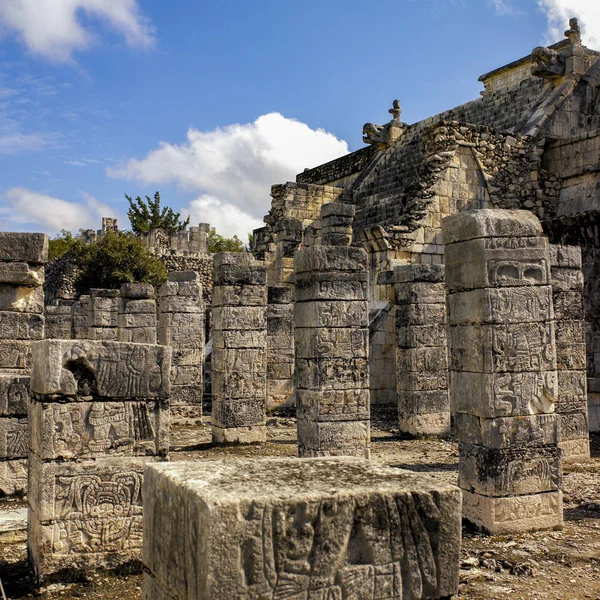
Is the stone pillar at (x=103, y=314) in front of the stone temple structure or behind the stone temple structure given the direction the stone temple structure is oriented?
in front

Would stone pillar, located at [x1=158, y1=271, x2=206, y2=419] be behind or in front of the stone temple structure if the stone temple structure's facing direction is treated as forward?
in front

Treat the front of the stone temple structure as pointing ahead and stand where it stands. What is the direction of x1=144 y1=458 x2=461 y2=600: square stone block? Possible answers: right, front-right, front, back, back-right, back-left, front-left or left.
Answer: front-left

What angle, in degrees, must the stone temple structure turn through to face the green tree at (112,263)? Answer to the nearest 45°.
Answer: approximately 90° to its right

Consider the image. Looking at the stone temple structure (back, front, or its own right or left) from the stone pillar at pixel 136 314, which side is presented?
front

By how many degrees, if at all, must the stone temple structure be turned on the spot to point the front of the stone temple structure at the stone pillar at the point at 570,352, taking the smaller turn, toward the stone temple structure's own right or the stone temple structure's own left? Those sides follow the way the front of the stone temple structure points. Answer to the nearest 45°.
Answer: approximately 45° to the stone temple structure's own left

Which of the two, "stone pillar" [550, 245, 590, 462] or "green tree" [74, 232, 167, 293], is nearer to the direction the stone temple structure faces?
the stone pillar

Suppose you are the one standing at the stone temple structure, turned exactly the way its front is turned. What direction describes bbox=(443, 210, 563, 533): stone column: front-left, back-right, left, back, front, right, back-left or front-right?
front-left

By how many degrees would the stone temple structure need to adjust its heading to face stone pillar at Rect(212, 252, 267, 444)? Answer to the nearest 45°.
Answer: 0° — it already faces it

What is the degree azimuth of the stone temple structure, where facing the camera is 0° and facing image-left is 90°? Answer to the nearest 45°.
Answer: approximately 45°

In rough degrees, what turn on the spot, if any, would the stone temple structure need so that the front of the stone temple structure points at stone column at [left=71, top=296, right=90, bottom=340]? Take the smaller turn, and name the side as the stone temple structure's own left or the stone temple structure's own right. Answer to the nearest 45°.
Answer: approximately 45° to the stone temple structure's own right

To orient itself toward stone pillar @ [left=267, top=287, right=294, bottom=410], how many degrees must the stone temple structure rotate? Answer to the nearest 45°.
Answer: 0° — it already faces it
